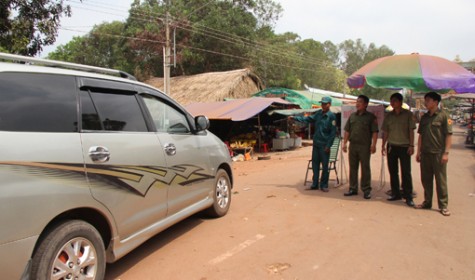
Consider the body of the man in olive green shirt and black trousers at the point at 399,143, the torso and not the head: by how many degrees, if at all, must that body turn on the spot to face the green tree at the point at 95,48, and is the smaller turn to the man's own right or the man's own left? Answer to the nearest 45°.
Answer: approximately 135° to the man's own right

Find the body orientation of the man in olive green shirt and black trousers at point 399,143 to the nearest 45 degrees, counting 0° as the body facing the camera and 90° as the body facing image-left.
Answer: approximately 0°

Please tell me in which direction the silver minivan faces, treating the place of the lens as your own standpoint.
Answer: facing away from the viewer and to the right of the viewer

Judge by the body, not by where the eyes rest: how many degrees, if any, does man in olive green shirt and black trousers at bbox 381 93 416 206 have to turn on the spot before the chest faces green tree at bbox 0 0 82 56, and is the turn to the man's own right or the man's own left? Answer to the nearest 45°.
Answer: approximately 90° to the man's own right

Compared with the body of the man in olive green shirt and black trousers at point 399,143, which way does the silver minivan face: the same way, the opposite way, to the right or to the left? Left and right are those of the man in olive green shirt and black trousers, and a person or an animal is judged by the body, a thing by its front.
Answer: the opposite way

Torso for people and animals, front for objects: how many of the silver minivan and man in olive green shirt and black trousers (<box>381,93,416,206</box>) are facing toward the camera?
1

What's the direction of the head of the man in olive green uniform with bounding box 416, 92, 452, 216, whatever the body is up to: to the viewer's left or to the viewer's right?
to the viewer's left

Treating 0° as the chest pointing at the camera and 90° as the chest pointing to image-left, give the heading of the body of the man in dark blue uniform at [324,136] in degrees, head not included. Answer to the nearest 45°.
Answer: approximately 45°

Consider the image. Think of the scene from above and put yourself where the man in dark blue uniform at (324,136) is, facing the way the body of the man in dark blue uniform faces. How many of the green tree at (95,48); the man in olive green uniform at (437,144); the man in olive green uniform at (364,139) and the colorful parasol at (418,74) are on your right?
1
